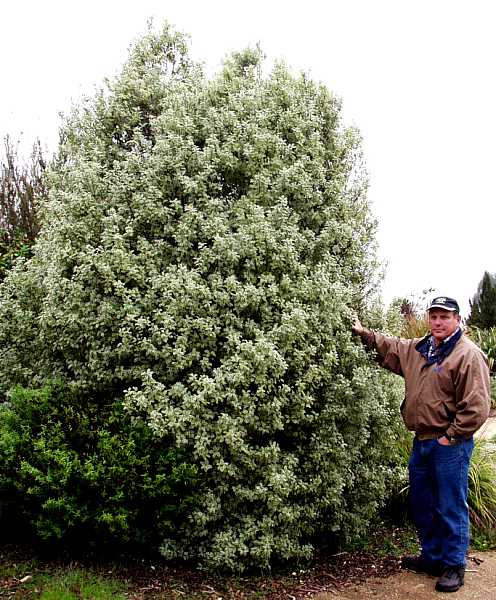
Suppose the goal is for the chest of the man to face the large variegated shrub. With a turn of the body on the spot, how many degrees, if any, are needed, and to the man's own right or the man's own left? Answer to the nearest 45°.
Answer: approximately 45° to the man's own right

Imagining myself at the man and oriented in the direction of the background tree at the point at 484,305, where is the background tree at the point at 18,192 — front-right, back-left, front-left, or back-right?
front-left

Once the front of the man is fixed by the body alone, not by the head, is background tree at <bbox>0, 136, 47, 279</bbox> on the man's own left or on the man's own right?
on the man's own right

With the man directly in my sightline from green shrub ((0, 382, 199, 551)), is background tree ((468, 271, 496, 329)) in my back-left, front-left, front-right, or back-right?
front-left

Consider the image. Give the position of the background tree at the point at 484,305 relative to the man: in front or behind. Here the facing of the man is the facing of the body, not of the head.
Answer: behind

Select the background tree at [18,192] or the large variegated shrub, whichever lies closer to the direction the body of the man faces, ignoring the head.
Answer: the large variegated shrub

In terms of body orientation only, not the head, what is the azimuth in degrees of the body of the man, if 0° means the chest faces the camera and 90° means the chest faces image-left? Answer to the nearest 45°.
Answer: approximately 45°

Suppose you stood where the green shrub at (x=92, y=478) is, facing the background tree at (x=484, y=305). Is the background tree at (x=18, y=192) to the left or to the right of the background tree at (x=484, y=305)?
left
